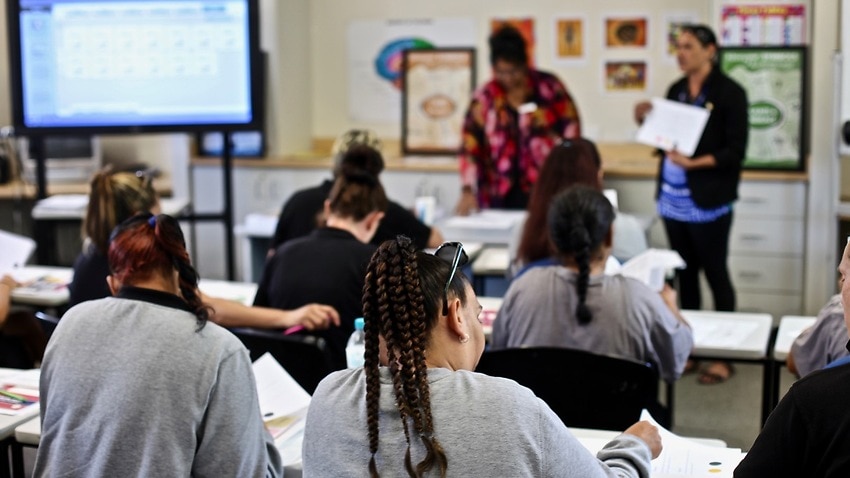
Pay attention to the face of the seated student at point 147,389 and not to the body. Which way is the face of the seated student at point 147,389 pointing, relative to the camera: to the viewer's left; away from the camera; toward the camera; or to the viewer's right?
away from the camera

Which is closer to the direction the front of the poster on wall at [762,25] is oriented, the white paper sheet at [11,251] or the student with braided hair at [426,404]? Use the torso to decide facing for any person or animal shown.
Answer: the student with braided hair

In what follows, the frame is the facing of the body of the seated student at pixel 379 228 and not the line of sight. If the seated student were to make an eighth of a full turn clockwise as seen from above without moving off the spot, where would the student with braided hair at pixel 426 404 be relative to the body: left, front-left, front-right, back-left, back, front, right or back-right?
back-right

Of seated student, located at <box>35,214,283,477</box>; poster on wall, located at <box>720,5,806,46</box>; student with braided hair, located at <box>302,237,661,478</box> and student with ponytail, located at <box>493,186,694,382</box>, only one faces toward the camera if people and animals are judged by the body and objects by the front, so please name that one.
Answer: the poster on wall

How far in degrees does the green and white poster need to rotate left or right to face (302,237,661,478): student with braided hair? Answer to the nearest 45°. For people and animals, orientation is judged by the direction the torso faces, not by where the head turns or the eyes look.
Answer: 0° — it already faces them

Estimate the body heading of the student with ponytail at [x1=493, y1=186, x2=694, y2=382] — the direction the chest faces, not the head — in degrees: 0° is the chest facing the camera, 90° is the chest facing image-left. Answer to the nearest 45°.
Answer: approximately 180°

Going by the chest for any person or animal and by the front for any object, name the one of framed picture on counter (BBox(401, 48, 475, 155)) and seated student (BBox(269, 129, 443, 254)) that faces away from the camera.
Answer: the seated student

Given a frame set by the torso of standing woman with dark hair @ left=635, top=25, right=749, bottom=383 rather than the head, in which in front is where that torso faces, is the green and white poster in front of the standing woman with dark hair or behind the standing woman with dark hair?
behind

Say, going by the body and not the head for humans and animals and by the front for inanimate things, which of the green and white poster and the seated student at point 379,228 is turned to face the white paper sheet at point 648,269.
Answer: the green and white poster

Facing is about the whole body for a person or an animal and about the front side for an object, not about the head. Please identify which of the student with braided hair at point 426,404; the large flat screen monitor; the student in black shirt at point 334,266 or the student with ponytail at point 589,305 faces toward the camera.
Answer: the large flat screen monitor

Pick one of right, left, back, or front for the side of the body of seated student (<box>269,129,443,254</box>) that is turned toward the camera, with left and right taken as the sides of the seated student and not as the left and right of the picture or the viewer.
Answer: back
